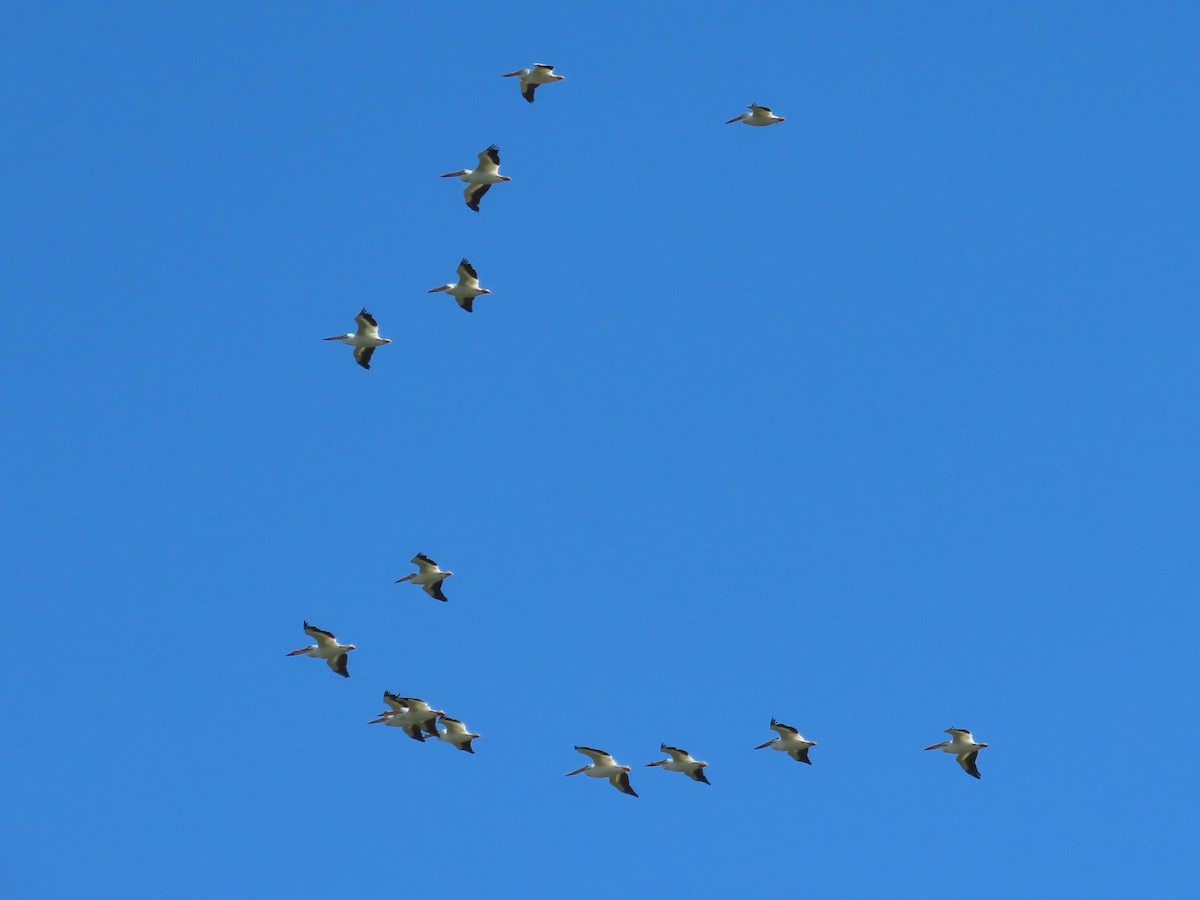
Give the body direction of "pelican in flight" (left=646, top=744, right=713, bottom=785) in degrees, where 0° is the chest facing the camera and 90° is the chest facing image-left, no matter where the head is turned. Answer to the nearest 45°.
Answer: approximately 90°

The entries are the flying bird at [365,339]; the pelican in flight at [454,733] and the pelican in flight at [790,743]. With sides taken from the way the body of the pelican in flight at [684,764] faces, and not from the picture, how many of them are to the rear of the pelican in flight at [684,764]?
1

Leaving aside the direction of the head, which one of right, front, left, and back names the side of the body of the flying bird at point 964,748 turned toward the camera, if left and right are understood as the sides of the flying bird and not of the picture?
left

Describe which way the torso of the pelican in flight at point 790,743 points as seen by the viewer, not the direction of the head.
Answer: to the viewer's left

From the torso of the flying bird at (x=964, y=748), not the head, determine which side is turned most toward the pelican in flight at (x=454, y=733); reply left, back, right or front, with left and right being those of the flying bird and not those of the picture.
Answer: front

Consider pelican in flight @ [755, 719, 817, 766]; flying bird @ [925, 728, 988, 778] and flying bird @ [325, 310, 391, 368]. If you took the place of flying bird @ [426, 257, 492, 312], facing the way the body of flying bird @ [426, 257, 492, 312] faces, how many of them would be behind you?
2

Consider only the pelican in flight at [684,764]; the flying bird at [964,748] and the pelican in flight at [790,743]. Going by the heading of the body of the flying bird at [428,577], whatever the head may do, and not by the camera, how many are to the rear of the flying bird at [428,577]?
3

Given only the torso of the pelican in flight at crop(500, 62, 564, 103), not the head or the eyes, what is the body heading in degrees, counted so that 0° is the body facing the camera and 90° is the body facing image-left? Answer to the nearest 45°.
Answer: approximately 90°

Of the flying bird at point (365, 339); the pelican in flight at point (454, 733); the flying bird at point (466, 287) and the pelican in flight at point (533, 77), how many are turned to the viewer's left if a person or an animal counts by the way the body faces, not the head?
4

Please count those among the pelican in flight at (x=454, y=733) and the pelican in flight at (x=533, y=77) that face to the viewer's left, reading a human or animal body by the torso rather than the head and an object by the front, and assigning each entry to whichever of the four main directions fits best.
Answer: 2

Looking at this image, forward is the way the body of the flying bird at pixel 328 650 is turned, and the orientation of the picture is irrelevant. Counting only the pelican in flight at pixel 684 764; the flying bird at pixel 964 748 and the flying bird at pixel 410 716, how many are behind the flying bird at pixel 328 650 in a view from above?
3

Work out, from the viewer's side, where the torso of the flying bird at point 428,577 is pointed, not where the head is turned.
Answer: to the viewer's left

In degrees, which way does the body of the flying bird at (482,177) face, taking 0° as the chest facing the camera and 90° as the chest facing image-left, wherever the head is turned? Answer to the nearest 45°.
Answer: approximately 90°

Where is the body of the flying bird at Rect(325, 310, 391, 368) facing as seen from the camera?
to the viewer's left

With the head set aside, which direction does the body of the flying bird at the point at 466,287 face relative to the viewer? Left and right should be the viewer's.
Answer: facing to the left of the viewer

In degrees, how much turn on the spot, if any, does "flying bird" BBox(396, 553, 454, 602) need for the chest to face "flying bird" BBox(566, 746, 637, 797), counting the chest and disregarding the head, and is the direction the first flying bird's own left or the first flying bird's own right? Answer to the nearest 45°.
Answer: approximately 180°
